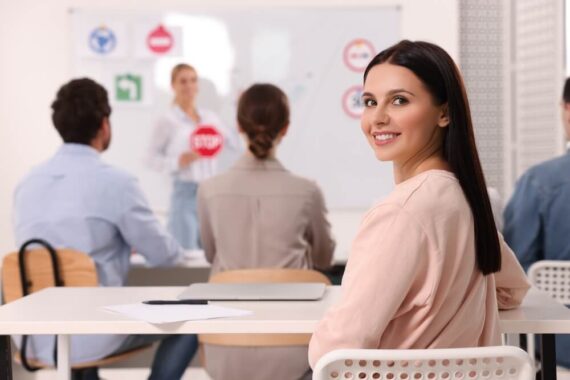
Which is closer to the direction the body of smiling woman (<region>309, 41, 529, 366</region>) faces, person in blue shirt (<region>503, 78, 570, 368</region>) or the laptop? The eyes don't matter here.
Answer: the laptop

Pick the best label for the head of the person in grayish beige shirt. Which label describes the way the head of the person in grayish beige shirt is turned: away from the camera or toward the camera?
away from the camera

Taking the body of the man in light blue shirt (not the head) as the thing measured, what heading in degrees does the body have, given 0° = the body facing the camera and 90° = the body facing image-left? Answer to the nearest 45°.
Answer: approximately 225°

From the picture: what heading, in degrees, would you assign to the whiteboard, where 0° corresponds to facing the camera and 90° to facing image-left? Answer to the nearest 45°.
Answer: approximately 0°

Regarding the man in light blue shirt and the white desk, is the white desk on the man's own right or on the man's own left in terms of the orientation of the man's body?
on the man's own right

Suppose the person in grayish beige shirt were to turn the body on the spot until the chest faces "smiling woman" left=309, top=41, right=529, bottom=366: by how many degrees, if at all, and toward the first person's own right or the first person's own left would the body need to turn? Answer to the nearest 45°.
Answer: approximately 180°

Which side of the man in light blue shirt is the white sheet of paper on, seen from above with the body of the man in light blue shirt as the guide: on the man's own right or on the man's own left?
on the man's own right

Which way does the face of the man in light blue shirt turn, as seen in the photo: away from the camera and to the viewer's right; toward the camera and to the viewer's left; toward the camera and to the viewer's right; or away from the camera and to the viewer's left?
away from the camera and to the viewer's right

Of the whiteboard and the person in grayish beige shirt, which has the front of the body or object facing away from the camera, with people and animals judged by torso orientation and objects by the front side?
the person in grayish beige shirt

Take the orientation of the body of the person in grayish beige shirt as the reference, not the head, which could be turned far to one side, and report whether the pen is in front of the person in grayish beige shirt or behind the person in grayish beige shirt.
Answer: behind

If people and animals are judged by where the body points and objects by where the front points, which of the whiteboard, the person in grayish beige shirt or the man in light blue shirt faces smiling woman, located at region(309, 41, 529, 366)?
the whiteboard

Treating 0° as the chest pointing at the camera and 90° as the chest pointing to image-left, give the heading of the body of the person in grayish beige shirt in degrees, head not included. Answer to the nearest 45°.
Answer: approximately 180°

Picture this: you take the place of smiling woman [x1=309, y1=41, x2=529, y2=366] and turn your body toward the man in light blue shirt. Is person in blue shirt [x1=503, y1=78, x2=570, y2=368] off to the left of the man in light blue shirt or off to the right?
right
